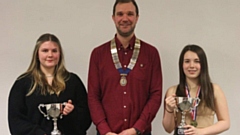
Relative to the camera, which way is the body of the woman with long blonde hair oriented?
toward the camera

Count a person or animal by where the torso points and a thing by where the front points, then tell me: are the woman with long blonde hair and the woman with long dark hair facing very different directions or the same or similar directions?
same or similar directions

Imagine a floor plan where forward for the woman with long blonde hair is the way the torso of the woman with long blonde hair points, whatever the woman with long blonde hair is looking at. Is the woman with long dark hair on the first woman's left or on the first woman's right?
on the first woman's left

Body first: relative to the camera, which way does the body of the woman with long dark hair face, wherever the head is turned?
toward the camera

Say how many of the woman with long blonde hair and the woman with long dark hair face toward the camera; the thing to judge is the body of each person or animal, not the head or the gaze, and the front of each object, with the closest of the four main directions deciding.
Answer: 2

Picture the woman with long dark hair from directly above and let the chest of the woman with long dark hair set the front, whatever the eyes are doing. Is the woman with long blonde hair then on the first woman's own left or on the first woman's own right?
on the first woman's own right

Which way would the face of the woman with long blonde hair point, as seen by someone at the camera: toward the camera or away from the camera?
toward the camera
